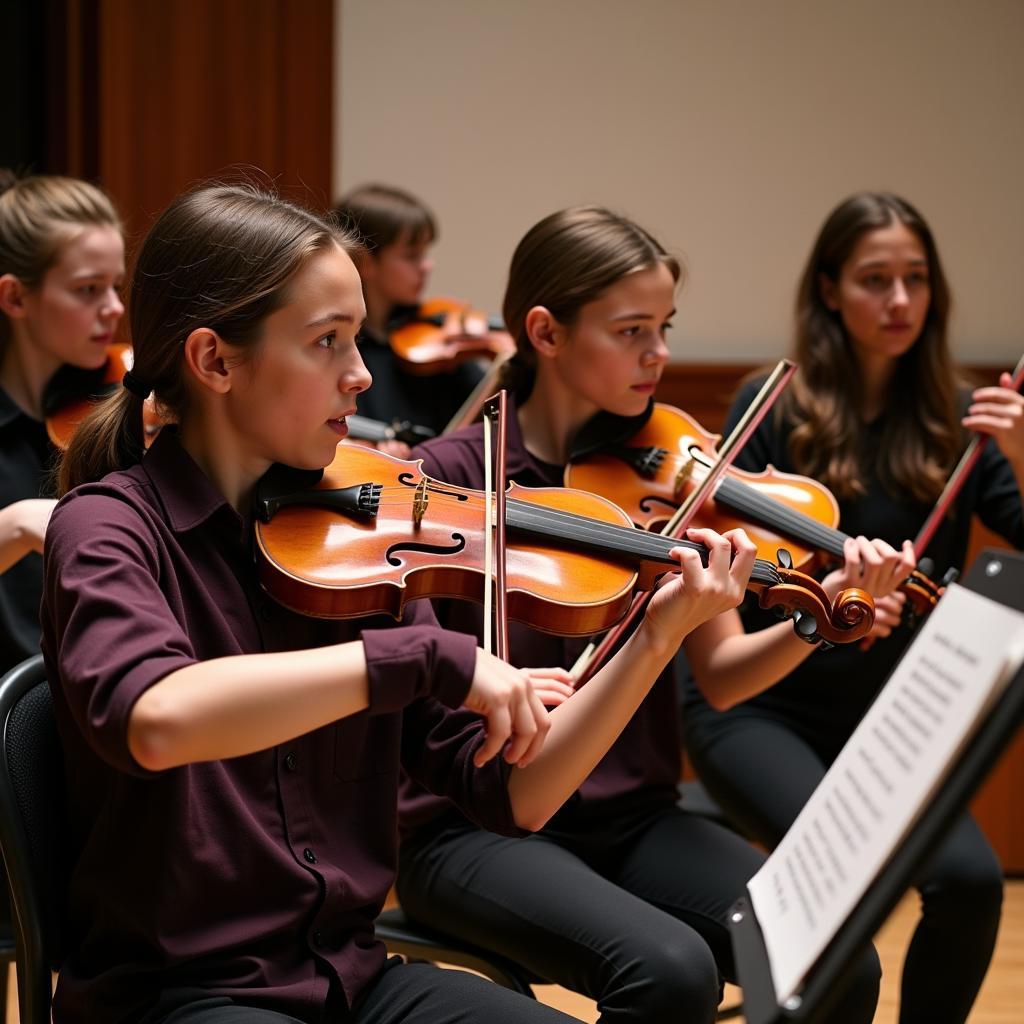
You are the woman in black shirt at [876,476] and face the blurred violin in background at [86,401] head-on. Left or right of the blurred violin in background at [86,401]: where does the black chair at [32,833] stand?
left

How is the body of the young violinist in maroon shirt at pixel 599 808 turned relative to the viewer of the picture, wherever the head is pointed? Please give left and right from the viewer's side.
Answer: facing the viewer and to the right of the viewer

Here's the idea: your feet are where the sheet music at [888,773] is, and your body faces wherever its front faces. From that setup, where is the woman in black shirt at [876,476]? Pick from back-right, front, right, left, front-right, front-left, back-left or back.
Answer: back-right

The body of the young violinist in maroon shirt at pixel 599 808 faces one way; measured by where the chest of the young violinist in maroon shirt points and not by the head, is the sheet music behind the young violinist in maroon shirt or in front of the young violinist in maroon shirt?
in front

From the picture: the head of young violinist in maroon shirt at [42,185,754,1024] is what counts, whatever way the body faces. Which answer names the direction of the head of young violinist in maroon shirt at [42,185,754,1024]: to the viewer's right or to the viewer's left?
to the viewer's right

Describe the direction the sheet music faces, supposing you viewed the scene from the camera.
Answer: facing the viewer and to the left of the viewer

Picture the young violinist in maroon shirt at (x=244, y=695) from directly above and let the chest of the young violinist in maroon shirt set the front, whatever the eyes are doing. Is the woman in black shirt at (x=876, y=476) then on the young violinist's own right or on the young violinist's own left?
on the young violinist's own left

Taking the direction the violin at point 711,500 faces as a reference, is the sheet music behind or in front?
in front

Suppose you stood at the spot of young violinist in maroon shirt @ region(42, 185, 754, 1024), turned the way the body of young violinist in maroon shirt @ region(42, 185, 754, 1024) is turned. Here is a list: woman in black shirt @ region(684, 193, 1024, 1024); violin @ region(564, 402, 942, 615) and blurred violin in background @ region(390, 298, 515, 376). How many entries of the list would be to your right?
0

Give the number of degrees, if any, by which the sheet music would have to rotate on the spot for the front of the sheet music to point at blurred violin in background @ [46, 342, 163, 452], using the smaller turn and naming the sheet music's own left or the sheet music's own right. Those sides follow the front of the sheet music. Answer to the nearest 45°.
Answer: approximately 90° to the sheet music's own right

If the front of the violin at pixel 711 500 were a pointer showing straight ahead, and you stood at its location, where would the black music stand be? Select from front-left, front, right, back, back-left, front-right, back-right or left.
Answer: front
